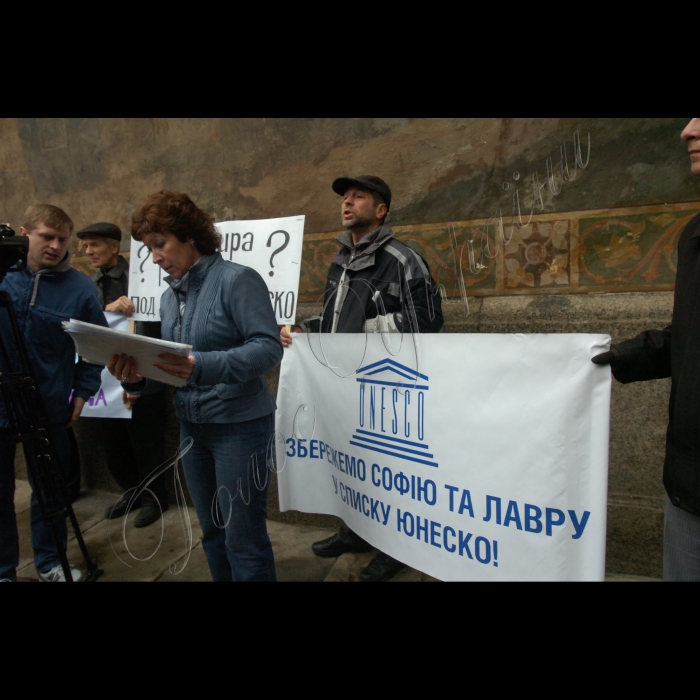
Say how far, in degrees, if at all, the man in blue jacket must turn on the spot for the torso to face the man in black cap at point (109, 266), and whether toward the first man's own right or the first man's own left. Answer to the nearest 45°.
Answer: approximately 135° to the first man's own left

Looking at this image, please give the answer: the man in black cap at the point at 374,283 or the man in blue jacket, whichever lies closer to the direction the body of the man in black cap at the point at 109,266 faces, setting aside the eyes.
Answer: the man in blue jacket

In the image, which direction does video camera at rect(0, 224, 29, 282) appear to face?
to the viewer's right

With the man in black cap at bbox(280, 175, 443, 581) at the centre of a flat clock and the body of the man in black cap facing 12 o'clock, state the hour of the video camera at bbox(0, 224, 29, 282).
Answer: The video camera is roughly at 1 o'clock from the man in black cap.

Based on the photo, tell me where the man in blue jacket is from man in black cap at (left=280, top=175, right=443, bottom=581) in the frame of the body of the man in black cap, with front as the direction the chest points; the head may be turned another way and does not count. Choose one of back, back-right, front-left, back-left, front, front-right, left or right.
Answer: front-right

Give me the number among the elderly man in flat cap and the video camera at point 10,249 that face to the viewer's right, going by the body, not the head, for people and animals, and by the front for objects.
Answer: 1

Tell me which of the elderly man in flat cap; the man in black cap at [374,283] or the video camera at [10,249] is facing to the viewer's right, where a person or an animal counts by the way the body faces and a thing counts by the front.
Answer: the video camera

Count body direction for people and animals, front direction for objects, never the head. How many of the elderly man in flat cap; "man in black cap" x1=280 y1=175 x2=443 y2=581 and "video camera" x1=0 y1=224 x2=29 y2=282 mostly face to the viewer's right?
1
